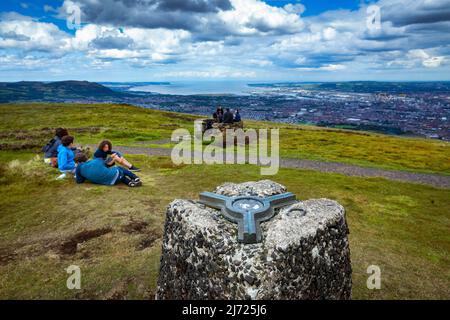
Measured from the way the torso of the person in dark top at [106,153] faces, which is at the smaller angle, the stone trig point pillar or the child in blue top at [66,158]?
the stone trig point pillar

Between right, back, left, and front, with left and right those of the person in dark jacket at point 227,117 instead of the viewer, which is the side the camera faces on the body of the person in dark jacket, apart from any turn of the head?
back

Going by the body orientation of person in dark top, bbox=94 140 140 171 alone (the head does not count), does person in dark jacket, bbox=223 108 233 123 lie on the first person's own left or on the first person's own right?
on the first person's own left

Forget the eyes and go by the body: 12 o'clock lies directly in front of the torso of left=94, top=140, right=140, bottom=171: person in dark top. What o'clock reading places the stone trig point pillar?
The stone trig point pillar is roughly at 1 o'clock from the person in dark top.

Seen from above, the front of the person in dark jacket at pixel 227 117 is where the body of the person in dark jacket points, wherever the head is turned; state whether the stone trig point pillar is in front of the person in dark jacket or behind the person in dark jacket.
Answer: behind

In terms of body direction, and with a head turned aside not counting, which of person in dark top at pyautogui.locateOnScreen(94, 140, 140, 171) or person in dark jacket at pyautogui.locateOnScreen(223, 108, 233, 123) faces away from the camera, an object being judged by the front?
the person in dark jacket

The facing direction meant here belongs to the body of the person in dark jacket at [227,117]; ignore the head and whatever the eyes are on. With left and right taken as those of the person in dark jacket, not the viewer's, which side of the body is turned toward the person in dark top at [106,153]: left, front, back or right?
back
